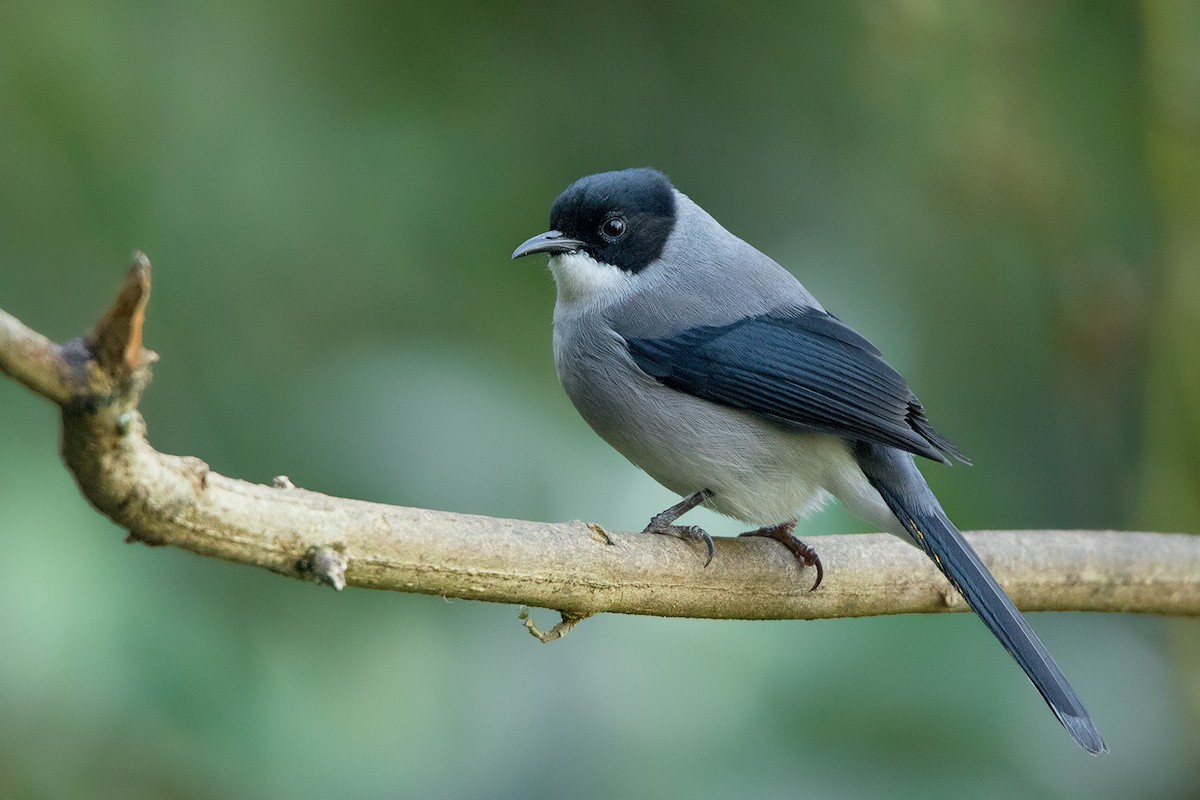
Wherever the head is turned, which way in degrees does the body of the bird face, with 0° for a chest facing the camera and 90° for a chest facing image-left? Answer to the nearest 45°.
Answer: approximately 90°
